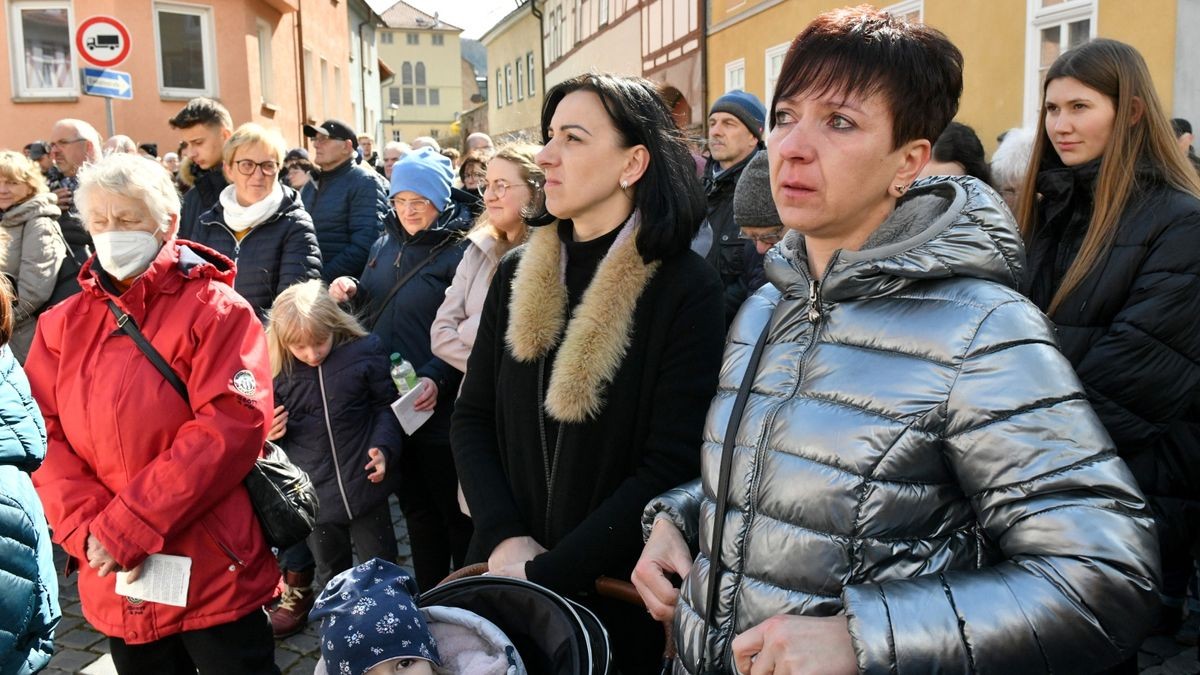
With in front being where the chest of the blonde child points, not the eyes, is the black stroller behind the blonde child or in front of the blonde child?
in front

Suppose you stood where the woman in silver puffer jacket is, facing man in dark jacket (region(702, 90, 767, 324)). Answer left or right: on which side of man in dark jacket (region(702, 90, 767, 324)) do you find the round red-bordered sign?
left

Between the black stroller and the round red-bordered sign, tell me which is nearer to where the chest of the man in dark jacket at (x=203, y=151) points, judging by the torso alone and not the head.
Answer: the black stroller

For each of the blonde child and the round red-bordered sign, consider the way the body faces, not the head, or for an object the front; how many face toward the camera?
2

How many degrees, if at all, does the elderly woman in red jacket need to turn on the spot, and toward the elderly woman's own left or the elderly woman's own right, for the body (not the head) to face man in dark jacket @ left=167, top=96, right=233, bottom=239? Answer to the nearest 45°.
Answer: approximately 135° to the elderly woman's own right

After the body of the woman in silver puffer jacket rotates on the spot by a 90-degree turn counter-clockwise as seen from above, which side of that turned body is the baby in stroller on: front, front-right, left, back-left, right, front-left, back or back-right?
back-right

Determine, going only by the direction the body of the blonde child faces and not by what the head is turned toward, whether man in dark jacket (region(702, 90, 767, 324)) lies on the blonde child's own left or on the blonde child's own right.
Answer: on the blonde child's own left
